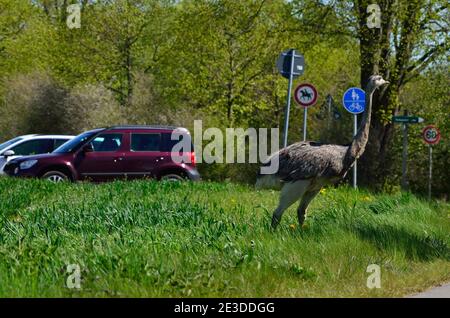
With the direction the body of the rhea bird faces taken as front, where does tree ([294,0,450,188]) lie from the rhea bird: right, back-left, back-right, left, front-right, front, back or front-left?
left

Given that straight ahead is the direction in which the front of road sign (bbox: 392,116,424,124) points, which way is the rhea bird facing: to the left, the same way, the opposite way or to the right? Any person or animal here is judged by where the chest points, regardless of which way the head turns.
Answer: to the left

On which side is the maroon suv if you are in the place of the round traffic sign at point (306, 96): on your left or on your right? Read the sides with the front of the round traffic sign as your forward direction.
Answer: on your right

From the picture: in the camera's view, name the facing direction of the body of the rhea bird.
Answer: to the viewer's right

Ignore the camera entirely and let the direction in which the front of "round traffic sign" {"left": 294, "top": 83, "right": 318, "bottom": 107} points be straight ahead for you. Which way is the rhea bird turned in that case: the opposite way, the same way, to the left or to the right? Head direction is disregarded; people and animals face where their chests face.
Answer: to the left

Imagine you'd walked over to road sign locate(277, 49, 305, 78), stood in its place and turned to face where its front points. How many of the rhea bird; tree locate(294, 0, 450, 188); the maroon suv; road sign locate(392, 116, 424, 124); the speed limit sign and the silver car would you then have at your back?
1

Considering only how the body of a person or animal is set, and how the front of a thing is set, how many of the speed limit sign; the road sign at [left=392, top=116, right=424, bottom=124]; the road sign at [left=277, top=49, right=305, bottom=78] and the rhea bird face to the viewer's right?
1

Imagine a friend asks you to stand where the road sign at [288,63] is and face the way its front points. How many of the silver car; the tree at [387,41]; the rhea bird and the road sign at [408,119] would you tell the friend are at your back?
1

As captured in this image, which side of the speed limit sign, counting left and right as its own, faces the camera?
front

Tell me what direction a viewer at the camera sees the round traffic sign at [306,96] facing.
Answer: facing the viewer

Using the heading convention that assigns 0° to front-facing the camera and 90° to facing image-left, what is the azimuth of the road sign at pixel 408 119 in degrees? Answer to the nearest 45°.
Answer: approximately 0°

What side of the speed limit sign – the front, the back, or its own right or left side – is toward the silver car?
right

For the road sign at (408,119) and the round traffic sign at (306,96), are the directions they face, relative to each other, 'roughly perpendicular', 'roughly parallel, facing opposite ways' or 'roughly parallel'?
roughly parallel

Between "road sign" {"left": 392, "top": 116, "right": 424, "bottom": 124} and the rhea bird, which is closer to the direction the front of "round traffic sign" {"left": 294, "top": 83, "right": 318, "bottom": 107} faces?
the rhea bird
